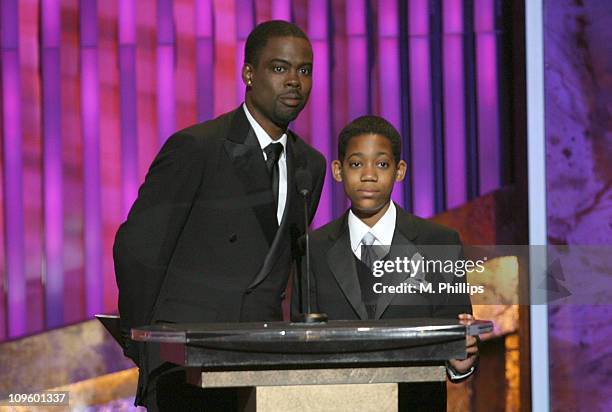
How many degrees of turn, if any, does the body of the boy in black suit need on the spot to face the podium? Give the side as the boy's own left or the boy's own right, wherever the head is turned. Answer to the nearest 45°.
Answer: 0° — they already face it

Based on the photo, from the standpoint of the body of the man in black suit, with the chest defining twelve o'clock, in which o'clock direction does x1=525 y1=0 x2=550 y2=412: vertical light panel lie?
The vertical light panel is roughly at 9 o'clock from the man in black suit.

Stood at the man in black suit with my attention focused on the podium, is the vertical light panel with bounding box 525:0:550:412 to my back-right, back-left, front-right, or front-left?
back-left

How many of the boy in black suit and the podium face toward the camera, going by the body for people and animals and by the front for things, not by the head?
2

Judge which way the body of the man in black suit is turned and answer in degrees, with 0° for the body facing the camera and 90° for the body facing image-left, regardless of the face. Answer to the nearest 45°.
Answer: approximately 315°

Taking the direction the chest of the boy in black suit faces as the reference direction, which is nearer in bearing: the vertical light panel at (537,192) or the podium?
the podium

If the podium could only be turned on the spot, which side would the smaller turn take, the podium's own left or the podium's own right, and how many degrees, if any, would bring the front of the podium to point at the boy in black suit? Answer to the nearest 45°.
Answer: approximately 180°

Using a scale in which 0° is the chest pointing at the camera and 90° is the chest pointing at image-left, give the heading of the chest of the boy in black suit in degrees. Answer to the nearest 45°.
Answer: approximately 0°

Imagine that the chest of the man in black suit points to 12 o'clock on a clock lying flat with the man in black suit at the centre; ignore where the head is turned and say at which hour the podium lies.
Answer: The podium is roughly at 1 o'clock from the man in black suit.
